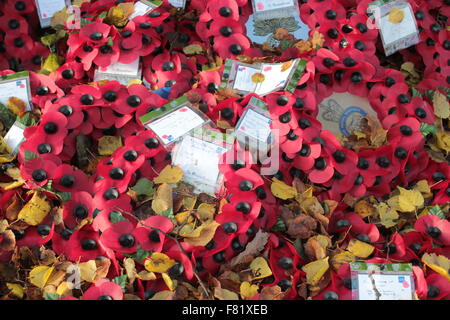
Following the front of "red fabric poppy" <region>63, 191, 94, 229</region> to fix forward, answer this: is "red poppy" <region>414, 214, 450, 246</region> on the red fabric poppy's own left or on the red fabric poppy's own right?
on the red fabric poppy's own left

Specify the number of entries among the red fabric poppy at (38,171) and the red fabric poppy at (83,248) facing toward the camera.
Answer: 2

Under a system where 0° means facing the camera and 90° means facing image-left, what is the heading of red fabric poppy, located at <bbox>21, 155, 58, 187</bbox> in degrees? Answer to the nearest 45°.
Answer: approximately 0°

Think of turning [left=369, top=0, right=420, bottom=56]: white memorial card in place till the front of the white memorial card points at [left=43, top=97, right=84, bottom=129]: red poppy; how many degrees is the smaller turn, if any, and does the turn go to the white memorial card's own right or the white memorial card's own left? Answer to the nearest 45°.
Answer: approximately 45° to the white memorial card's own right

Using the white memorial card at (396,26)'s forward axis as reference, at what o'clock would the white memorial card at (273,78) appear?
the white memorial card at (273,78) is roughly at 1 o'clock from the white memorial card at (396,26).

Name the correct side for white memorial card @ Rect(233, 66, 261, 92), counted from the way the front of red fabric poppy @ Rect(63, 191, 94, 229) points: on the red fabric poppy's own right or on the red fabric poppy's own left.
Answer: on the red fabric poppy's own left
